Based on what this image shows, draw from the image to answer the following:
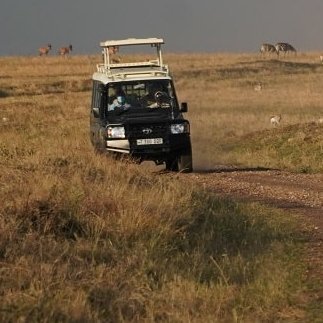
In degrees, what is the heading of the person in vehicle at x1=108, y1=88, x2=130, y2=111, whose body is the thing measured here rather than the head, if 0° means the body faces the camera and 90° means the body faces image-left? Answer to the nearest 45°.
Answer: approximately 0°

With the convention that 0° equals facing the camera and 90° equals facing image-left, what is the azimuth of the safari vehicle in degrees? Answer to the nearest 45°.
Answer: approximately 0°

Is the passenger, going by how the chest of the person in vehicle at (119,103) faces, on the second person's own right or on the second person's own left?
on the second person's own left
